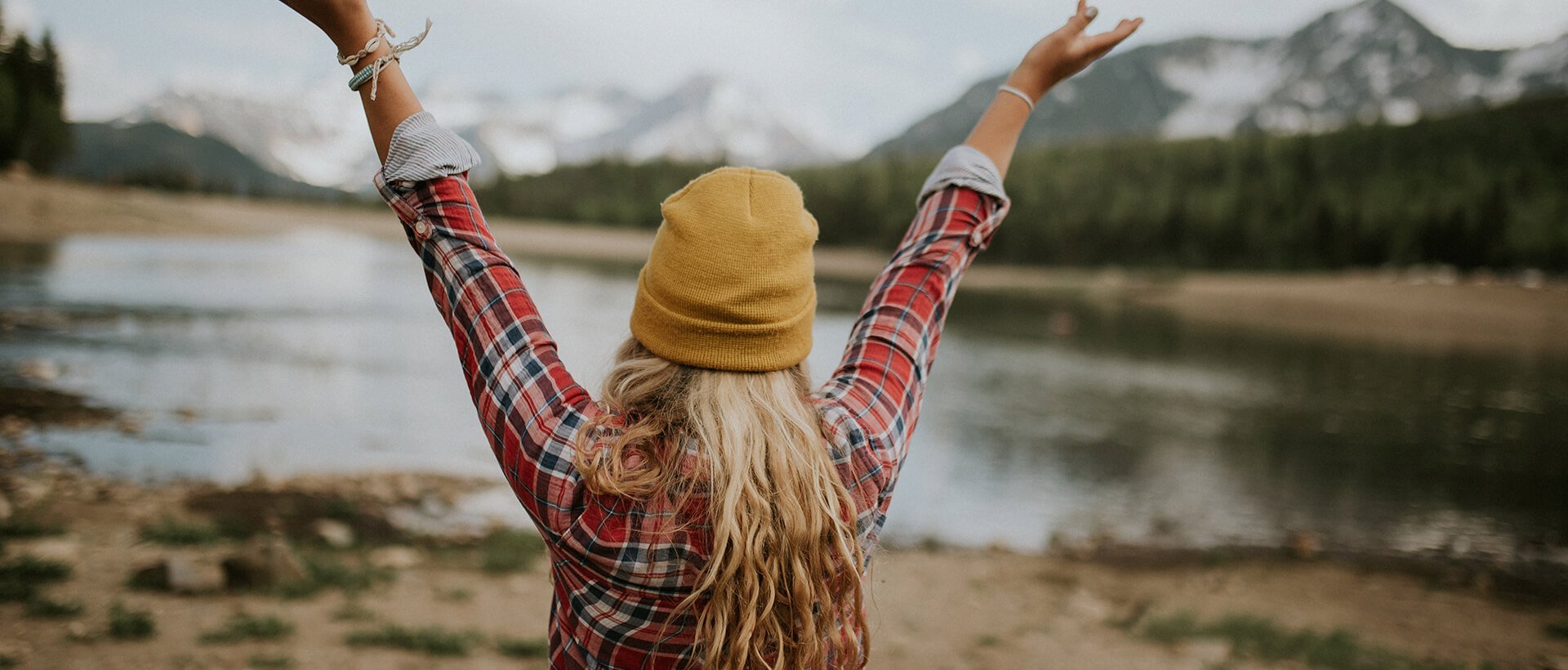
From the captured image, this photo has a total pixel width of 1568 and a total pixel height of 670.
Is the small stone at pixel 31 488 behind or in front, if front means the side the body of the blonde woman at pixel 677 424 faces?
in front

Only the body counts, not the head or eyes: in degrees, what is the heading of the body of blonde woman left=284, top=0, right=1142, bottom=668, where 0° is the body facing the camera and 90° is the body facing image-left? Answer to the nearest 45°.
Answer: approximately 180°

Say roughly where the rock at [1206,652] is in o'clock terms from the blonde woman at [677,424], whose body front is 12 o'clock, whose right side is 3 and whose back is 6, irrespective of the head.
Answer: The rock is roughly at 1 o'clock from the blonde woman.

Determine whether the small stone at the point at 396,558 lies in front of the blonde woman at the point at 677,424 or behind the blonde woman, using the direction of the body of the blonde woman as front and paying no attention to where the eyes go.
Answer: in front

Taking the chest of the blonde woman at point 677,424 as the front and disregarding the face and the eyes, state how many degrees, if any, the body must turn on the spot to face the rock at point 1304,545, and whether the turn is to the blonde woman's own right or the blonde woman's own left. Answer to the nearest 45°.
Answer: approximately 45° to the blonde woman's own right

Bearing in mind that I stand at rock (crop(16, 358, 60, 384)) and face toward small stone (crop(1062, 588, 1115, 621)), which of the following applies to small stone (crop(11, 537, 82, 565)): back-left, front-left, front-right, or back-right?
front-right

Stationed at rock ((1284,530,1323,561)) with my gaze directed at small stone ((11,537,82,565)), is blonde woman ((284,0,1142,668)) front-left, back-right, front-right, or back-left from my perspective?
front-left

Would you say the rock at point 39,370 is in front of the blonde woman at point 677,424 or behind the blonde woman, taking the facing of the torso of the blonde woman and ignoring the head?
in front

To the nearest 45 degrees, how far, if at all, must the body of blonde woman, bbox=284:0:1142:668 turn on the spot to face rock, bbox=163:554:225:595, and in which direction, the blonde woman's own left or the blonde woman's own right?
approximately 45° to the blonde woman's own left
